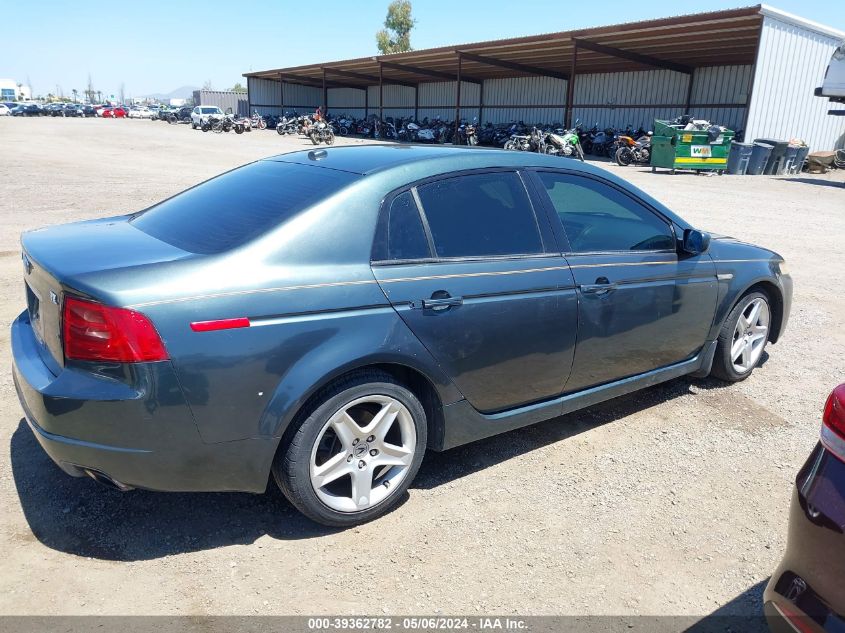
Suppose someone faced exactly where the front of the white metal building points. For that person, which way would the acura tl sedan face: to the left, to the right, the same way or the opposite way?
the opposite way

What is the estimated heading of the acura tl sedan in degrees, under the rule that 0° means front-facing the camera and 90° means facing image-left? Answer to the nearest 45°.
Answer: approximately 225°

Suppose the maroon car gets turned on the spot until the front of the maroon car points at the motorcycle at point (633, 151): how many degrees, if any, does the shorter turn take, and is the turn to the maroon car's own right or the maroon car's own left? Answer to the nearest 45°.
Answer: approximately 45° to the maroon car's own left

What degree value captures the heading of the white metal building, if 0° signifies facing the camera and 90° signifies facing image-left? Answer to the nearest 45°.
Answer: approximately 45°

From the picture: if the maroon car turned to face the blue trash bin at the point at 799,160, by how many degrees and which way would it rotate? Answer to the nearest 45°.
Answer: approximately 45° to its left

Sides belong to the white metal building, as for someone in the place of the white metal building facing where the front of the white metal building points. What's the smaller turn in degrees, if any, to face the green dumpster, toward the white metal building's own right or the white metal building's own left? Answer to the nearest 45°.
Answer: approximately 45° to the white metal building's own left

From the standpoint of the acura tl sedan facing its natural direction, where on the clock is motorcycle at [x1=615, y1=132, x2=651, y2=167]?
The motorcycle is roughly at 11 o'clock from the acura tl sedan.

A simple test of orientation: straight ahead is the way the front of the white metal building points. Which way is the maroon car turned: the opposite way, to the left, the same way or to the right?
the opposite way
